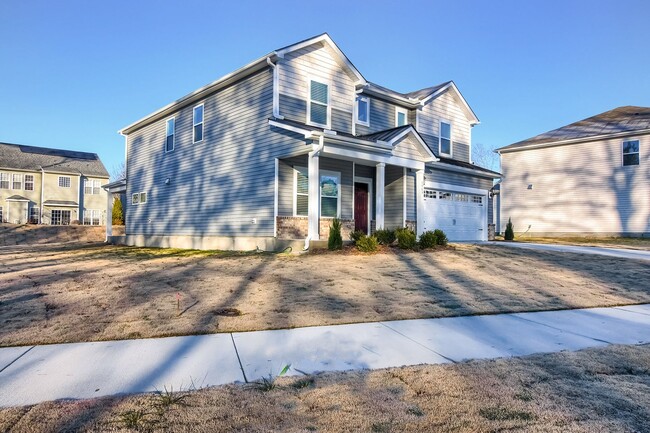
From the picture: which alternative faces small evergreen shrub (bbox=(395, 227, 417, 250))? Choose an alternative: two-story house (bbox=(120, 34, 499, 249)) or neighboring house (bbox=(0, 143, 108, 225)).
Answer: the two-story house

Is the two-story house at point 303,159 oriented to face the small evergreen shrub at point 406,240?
yes

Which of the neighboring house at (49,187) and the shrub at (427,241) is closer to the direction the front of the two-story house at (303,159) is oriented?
the shrub

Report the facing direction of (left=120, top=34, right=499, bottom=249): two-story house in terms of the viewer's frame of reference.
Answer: facing the viewer and to the right of the viewer

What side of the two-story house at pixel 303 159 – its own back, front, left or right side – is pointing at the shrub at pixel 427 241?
front
